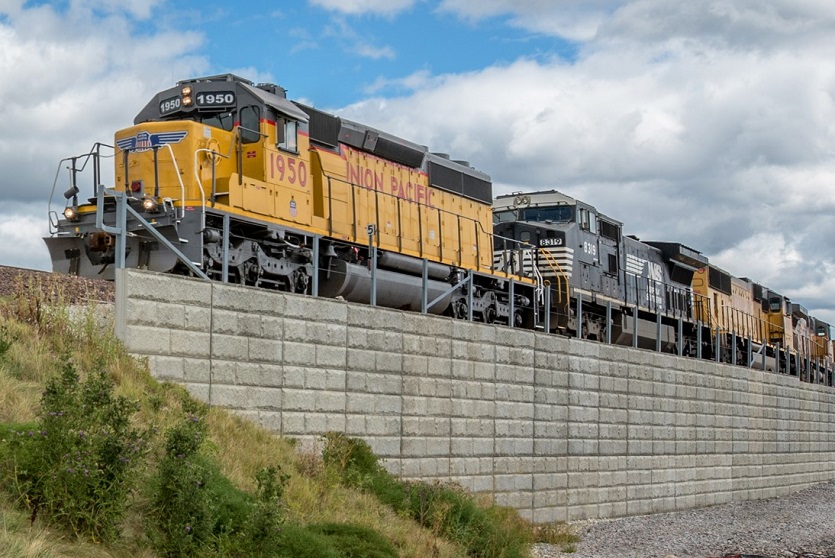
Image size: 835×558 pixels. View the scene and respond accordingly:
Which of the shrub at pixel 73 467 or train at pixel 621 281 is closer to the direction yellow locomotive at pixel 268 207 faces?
the shrub

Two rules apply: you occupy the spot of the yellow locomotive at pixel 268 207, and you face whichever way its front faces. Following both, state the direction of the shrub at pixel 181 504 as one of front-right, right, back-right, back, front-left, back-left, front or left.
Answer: front-left

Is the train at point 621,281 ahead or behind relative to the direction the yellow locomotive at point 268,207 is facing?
behind

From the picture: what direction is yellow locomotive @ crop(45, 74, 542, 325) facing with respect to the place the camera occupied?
facing the viewer and to the left of the viewer

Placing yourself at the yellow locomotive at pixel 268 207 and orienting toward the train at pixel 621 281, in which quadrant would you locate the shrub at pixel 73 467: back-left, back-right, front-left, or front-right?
back-right

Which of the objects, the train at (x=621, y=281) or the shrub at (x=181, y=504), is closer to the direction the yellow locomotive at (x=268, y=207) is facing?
the shrub

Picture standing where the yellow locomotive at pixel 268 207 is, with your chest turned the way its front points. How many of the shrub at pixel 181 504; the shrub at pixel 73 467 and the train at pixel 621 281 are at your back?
1

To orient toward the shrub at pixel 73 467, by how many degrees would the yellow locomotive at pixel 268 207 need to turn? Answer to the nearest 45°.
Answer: approximately 45° to its left
